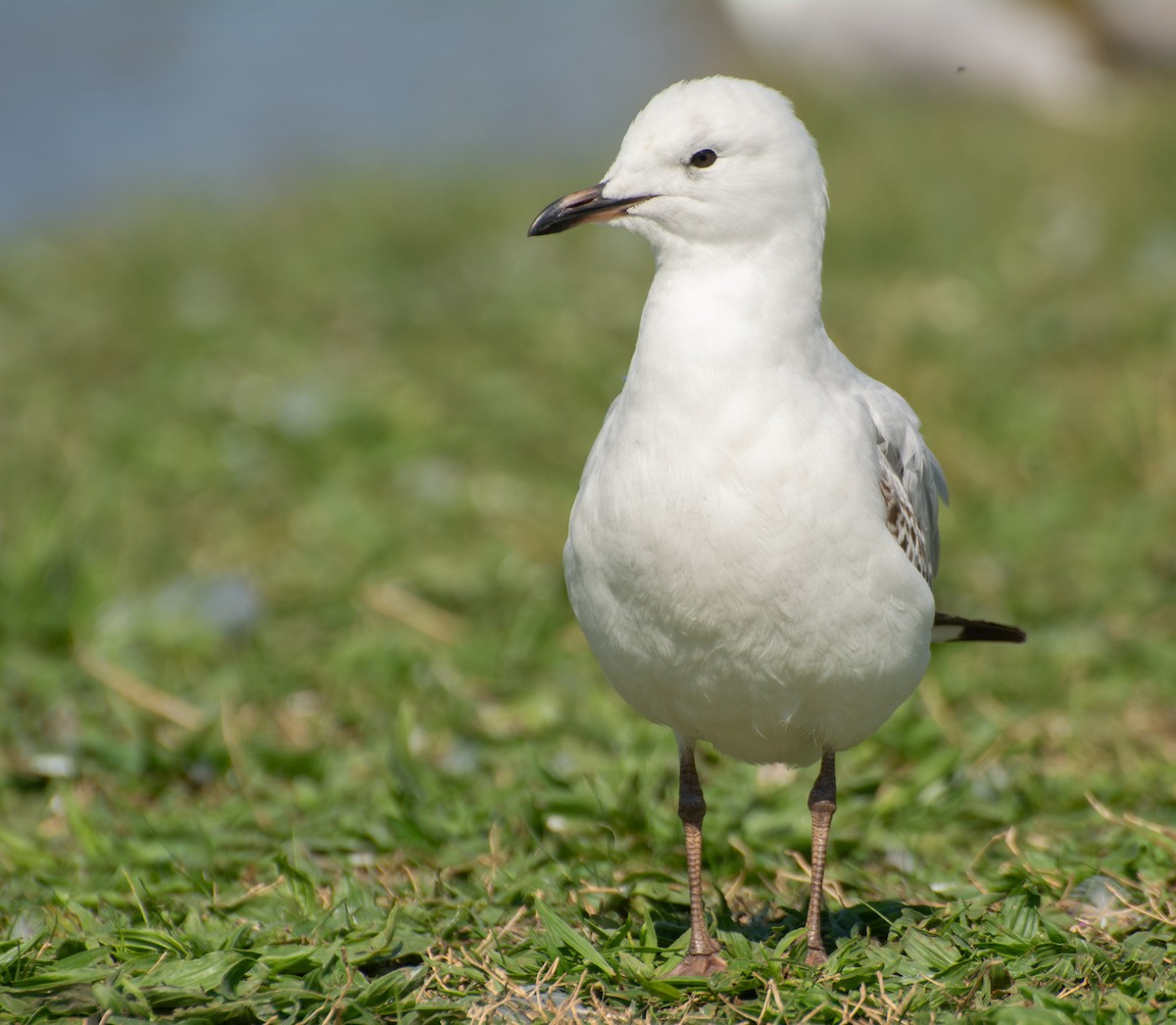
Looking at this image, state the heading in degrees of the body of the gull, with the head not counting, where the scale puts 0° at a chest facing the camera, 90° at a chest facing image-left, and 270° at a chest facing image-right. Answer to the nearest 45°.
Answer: approximately 45°
